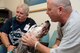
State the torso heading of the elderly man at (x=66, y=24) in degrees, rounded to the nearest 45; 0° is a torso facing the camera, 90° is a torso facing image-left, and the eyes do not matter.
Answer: approximately 90°

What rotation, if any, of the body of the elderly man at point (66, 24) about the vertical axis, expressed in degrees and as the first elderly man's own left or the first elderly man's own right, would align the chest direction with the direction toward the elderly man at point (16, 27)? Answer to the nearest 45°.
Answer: approximately 45° to the first elderly man's own right

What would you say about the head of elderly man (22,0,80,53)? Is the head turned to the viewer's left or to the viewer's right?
to the viewer's left
